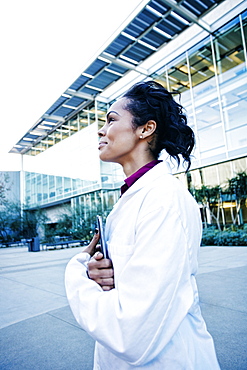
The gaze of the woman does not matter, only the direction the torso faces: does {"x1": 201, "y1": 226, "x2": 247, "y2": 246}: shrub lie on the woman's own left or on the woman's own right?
on the woman's own right

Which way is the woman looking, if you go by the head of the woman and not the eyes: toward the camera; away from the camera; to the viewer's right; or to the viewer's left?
to the viewer's left

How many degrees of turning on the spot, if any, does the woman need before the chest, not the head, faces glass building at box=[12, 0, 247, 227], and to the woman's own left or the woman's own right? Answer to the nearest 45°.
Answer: approximately 90° to the woman's own right

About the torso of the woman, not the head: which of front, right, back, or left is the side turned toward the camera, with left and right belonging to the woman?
left

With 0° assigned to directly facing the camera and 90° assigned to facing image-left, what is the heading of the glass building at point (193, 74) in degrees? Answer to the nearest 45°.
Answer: approximately 45°
